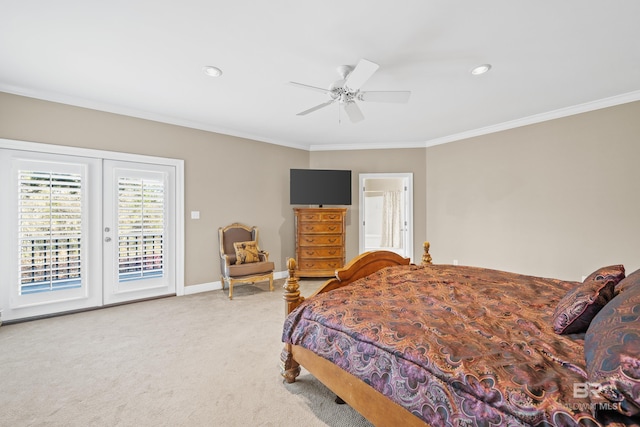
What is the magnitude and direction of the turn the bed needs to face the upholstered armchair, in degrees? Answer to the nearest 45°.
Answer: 0° — it already faces it

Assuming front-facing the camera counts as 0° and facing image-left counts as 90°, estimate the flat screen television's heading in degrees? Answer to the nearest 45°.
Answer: approximately 0°

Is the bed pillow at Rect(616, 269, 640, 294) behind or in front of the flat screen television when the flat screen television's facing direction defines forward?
in front

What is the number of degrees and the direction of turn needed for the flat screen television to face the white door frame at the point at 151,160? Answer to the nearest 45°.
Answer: approximately 45° to its right

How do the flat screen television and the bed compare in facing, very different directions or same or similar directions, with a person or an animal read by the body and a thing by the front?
very different directions

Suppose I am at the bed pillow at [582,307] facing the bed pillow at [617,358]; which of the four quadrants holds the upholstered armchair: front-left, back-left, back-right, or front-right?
back-right

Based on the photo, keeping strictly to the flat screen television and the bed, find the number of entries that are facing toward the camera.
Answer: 1

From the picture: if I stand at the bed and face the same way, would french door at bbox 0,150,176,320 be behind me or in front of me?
in front

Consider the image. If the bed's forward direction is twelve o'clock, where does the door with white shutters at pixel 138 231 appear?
The door with white shutters is roughly at 11 o'clock from the bed.

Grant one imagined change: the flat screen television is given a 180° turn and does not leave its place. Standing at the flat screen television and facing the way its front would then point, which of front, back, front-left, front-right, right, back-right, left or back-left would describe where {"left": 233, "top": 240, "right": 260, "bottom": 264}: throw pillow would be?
back-left
